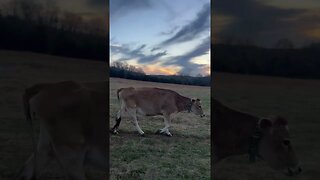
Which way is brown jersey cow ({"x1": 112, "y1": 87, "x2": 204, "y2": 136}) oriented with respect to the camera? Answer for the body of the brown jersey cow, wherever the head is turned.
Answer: to the viewer's right
